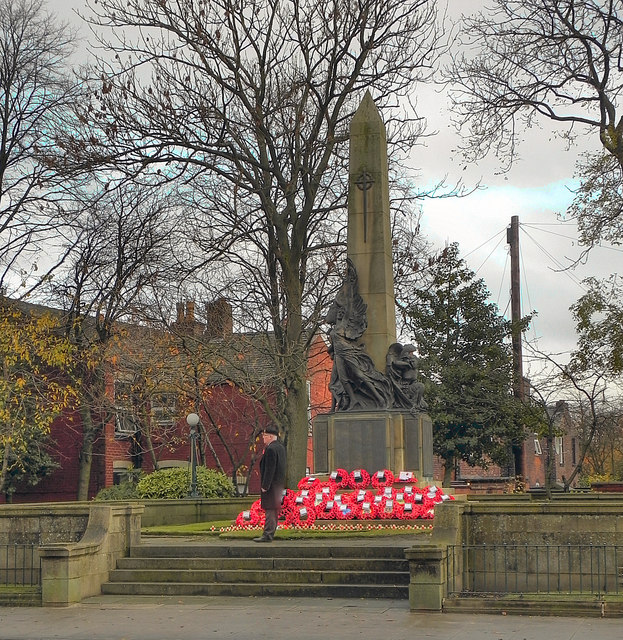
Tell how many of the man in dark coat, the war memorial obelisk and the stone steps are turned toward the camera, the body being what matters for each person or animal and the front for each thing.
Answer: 2

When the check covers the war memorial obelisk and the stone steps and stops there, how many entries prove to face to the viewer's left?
0

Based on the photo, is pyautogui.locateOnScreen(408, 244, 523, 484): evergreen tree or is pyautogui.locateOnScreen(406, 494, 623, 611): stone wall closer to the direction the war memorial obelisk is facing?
the stone wall

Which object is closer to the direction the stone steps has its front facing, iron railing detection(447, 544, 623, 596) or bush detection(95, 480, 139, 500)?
the iron railing

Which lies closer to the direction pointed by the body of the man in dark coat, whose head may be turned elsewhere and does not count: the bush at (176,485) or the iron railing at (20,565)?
the iron railing

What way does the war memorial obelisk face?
toward the camera

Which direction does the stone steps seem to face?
toward the camera

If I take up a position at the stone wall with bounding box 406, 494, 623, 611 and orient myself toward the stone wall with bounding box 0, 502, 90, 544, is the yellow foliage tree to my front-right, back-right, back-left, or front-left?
front-right

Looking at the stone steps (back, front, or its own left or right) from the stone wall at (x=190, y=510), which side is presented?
back

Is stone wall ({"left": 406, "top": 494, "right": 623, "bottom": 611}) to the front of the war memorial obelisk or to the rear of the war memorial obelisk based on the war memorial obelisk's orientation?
to the front

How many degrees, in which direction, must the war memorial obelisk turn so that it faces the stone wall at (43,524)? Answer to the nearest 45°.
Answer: approximately 45° to its right

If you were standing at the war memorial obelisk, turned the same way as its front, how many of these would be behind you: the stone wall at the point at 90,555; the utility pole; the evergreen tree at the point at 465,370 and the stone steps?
2
